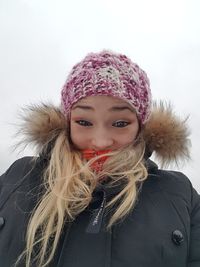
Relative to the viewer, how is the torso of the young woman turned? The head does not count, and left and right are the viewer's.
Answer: facing the viewer
